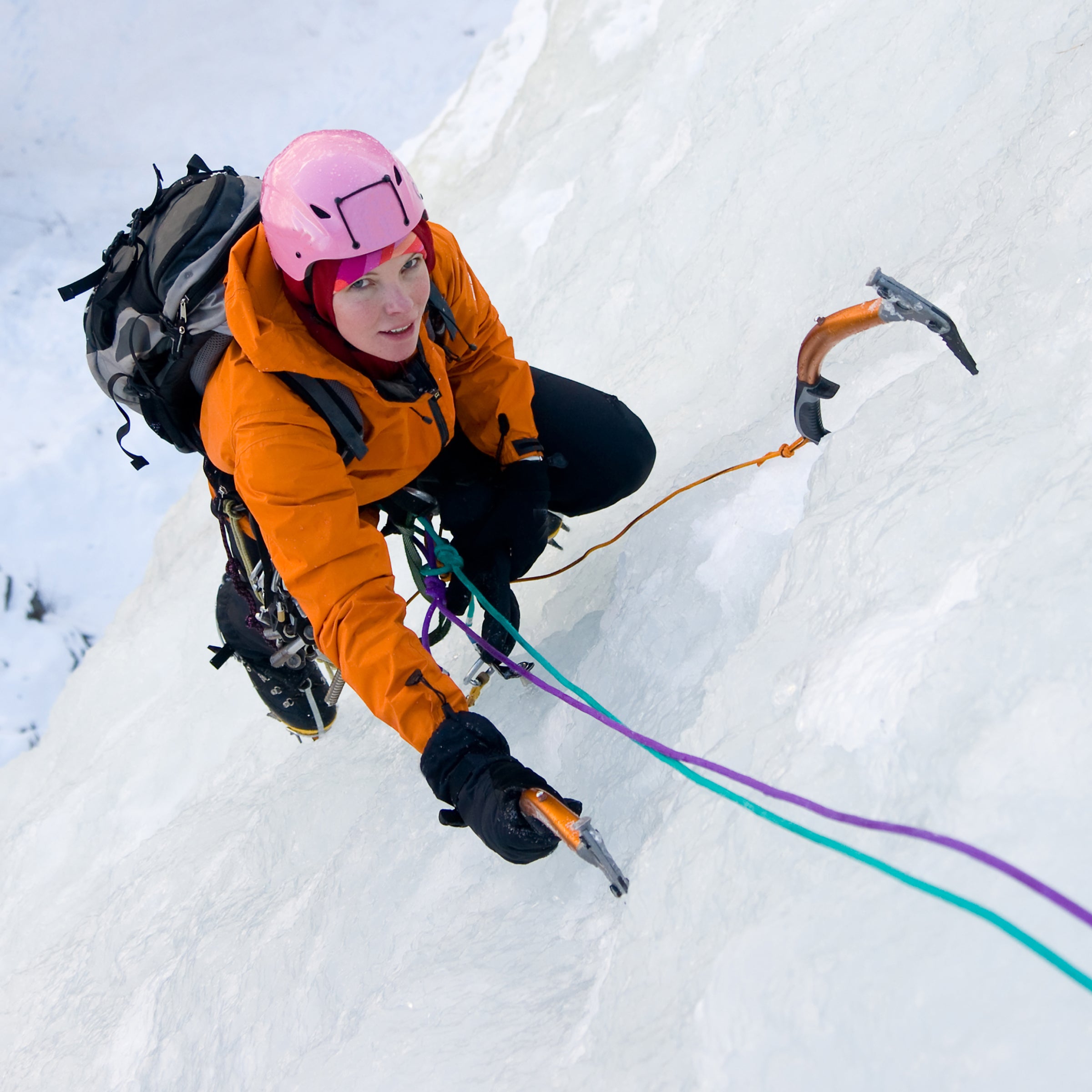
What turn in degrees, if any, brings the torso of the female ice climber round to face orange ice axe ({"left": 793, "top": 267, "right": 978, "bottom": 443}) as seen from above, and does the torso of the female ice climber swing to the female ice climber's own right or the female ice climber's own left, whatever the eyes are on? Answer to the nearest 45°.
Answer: approximately 45° to the female ice climber's own left
